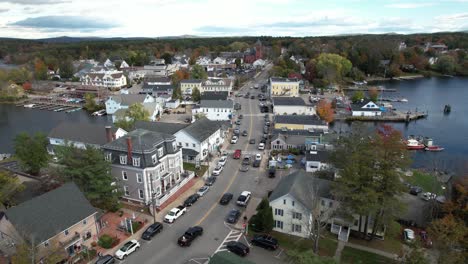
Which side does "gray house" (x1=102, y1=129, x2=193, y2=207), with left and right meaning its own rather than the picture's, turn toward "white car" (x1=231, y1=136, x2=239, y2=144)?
left

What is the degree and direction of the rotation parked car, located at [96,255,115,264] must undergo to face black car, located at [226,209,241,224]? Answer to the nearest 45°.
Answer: approximately 135° to its left

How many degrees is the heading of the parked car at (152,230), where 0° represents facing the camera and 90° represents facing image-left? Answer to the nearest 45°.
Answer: approximately 45°

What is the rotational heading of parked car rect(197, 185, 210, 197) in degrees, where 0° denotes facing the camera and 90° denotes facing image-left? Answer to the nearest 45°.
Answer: approximately 45°

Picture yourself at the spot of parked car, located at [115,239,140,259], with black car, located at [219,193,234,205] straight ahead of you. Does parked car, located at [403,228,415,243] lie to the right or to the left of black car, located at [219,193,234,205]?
right

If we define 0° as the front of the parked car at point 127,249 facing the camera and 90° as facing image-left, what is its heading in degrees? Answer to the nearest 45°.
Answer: approximately 45°

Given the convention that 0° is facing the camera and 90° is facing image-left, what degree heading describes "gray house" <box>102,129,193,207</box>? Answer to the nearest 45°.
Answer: approximately 315°

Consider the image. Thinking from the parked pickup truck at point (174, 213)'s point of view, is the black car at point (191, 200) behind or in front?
behind

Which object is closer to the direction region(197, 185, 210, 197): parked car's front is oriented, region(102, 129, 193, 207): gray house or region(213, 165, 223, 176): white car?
the gray house

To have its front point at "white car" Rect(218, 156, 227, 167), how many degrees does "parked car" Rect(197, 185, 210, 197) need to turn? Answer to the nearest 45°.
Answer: approximately 135° to its right

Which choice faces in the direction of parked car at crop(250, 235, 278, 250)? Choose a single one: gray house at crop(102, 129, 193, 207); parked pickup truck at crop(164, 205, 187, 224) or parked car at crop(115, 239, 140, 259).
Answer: the gray house

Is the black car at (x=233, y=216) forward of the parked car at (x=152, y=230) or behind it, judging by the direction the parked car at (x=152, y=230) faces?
behind
